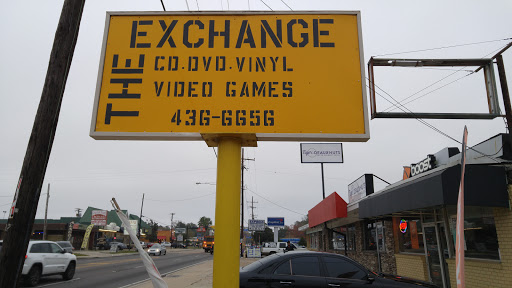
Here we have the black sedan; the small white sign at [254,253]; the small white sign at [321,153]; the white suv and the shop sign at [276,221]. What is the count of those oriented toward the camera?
3

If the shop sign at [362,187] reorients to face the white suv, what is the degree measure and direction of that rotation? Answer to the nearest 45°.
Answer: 0° — it already faces it

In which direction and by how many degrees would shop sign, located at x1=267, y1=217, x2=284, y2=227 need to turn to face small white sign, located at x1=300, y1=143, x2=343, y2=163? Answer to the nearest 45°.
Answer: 0° — it already faces it

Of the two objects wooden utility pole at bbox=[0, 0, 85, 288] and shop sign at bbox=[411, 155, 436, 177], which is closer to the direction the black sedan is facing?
the shop sign

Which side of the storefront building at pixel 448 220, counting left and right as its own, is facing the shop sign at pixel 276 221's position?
right

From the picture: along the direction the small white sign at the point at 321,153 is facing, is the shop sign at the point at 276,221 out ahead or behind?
behind

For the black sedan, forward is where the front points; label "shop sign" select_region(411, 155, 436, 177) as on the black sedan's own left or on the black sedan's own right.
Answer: on the black sedan's own left
